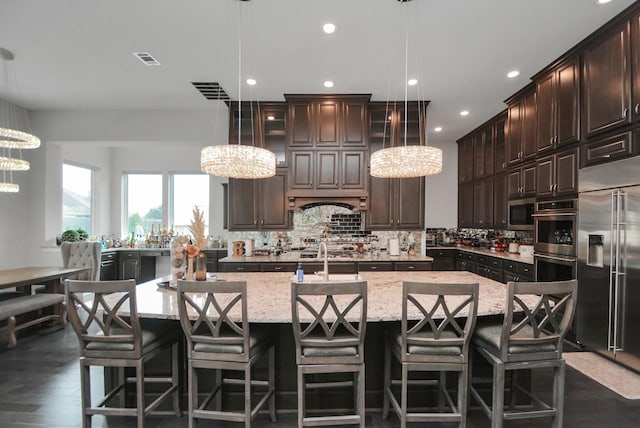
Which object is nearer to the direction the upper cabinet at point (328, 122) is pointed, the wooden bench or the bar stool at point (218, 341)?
the bar stool

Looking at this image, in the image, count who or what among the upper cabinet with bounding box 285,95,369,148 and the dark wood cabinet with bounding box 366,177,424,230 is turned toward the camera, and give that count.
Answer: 2

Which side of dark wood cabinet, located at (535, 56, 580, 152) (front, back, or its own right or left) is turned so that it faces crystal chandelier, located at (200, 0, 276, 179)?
front

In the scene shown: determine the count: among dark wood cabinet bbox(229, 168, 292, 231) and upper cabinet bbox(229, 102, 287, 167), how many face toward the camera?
2

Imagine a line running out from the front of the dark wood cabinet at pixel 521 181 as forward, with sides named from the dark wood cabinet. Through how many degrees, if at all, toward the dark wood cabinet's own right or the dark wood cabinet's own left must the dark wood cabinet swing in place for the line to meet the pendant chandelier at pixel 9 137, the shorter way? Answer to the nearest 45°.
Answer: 0° — it already faces it

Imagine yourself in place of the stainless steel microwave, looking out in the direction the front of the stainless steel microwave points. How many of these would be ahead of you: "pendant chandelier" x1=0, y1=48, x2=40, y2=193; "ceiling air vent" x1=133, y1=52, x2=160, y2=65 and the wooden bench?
3

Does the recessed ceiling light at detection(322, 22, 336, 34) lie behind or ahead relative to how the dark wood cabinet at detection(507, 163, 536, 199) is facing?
ahead
